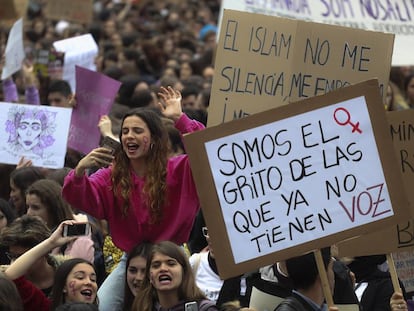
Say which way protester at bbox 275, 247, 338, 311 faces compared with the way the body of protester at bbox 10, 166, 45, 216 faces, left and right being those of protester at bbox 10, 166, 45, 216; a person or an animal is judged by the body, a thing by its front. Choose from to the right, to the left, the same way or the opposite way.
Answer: the opposite way

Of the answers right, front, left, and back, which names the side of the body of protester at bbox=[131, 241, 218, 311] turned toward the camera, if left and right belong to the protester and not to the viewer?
front

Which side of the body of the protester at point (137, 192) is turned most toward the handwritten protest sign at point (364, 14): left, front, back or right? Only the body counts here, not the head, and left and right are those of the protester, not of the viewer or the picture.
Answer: back

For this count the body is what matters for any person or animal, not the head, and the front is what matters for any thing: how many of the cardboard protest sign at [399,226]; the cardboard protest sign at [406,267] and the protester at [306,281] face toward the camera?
2

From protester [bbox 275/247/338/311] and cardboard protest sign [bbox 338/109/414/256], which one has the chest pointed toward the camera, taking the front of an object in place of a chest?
the cardboard protest sign

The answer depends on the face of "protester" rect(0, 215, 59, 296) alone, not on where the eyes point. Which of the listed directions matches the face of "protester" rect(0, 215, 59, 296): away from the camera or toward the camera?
toward the camera

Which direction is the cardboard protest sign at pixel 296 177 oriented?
toward the camera

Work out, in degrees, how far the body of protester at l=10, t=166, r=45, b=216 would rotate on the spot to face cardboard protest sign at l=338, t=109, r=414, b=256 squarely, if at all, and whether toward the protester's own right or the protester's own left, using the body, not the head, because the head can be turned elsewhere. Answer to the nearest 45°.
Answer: approximately 90° to the protester's own left

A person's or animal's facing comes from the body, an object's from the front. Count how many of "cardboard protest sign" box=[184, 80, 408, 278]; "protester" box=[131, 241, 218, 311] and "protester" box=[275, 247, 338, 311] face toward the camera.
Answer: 2

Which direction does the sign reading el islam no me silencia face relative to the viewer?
toward the camera

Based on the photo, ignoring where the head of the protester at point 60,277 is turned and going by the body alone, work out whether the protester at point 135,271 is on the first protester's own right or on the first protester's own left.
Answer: on the first protester's own left

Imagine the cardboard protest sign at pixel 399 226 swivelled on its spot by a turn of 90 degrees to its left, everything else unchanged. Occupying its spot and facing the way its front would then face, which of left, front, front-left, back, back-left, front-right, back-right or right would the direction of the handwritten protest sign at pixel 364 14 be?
left

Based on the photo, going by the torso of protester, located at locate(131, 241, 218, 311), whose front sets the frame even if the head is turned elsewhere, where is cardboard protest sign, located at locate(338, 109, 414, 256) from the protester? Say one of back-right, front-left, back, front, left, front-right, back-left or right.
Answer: left
